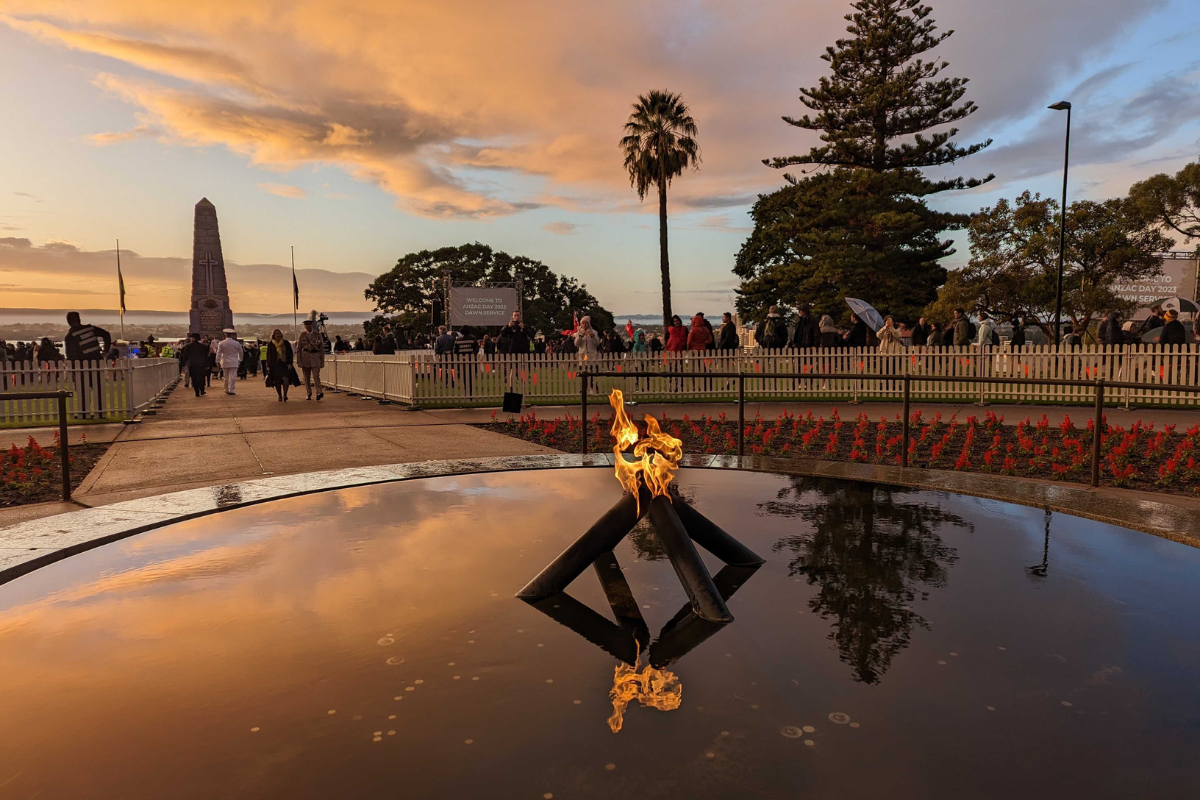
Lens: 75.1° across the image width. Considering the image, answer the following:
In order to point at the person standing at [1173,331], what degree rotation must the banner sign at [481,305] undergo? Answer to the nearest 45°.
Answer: approximately 45° to its left

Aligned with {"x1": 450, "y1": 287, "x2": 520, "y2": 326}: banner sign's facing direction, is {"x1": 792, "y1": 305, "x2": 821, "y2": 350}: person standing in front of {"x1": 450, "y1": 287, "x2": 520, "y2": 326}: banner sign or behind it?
in front

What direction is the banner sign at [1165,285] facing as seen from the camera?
toward the camera

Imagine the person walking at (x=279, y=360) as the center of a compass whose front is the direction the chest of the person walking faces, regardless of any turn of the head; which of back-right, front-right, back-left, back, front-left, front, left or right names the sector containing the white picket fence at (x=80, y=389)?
front-right

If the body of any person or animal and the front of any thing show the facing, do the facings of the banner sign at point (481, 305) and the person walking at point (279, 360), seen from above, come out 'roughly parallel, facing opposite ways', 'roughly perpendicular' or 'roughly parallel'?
roughly parallel

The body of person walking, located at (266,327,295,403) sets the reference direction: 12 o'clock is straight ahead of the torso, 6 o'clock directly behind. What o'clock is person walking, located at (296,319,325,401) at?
person walking, located at (296,319,325,401) is roughly at 10 o'clock from person walking, located at (266,327,295,403).

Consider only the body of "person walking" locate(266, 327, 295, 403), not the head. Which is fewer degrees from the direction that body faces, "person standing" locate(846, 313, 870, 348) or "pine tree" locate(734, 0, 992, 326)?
the person standing

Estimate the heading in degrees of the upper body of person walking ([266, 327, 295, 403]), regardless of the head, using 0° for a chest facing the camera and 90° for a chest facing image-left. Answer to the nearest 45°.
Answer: approximately 0°

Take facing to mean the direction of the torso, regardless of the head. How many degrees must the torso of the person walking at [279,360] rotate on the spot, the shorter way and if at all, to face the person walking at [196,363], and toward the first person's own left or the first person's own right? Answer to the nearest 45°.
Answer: approximately 135° to the first person's own right

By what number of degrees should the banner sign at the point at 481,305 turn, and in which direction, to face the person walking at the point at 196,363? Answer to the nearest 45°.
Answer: approximately 45° to its right

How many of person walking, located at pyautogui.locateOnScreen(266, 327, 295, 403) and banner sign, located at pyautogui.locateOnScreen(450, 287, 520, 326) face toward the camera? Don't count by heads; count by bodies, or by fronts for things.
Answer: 2

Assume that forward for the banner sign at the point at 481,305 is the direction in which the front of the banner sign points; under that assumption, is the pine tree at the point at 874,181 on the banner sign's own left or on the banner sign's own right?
on the banner sign's own left
